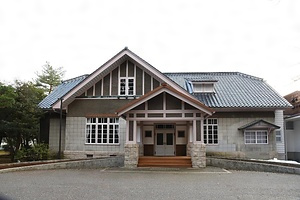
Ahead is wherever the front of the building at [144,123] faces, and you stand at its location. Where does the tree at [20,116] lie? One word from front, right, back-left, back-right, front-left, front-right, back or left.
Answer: right

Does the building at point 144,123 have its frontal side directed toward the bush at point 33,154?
no

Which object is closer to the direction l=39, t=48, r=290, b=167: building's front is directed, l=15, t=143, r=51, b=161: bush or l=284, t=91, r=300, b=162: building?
the bush

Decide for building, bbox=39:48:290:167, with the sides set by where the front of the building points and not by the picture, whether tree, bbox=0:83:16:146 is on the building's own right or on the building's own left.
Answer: on the building's own right

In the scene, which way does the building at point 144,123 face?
toward the camera

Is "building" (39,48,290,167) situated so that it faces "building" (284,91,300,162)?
no

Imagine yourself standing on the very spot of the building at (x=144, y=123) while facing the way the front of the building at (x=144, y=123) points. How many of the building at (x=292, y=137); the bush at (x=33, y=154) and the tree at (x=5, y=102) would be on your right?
2

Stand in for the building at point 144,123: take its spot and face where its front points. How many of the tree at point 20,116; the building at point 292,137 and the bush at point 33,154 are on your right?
2
